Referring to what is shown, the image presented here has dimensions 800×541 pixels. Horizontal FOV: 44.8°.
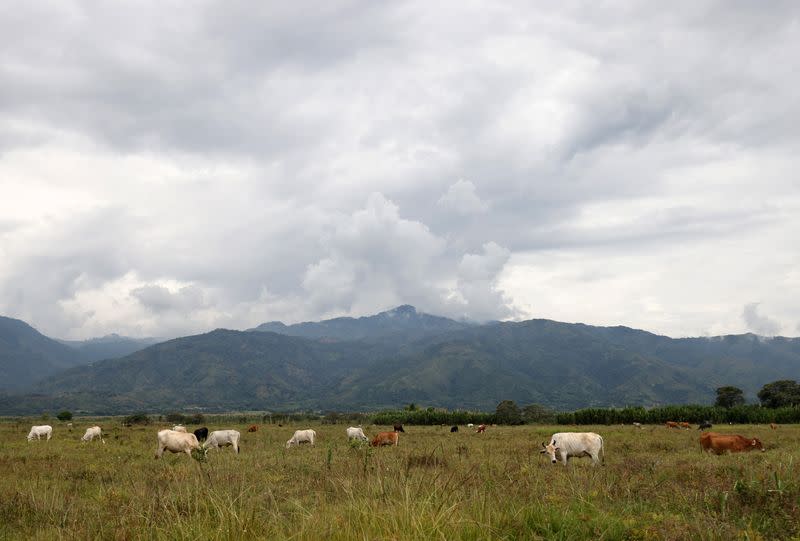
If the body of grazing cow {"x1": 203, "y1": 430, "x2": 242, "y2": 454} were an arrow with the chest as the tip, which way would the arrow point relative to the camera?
to the viewer's left

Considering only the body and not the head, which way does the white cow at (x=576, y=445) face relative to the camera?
to the viewer's left

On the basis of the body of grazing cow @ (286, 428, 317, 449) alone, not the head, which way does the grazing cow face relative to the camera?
to the viewer's left

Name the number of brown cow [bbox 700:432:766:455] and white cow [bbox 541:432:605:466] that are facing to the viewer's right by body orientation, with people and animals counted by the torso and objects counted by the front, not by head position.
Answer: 1

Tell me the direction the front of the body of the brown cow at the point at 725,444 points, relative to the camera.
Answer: to the viewer's right

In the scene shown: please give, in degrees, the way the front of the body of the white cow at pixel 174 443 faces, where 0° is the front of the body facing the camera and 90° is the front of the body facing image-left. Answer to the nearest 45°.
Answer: approximately 270°

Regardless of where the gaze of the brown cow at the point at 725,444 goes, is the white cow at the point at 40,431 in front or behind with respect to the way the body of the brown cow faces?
behind

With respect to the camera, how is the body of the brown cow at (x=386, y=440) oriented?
to the viewer's left

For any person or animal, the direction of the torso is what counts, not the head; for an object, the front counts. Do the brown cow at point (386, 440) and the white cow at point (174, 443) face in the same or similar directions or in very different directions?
very different directions

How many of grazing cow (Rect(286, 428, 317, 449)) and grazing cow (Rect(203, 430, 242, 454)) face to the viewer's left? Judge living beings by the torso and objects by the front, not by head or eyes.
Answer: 2

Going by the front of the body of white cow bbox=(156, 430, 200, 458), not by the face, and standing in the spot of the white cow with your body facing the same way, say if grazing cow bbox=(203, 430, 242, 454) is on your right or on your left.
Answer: on your left

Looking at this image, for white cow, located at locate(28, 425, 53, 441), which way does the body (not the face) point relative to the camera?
to the viewer's left

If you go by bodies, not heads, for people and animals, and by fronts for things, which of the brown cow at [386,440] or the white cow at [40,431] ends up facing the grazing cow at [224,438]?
the brown cow

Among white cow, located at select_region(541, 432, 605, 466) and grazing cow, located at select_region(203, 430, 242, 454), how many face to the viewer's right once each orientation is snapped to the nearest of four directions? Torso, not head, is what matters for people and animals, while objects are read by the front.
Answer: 0

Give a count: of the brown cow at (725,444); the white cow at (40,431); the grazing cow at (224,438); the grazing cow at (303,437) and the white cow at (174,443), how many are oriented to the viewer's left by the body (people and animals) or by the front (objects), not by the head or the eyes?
3
